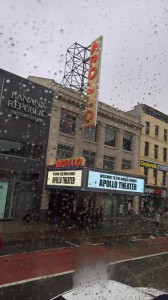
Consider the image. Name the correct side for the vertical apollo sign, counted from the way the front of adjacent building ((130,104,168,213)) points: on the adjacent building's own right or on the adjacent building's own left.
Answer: on the adjacent building's own right

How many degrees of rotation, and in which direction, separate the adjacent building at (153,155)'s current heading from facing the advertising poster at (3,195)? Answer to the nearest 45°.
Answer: approximately 90° to its right

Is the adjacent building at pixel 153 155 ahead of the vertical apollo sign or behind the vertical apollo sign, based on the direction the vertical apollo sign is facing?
behind

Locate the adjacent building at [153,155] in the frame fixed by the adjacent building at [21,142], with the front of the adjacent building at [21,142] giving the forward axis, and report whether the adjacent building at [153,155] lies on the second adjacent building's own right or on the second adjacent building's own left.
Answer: on the second adjacent building's own left

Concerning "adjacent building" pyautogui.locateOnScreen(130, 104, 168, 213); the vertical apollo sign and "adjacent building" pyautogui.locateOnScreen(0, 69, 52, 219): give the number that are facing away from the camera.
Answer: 0

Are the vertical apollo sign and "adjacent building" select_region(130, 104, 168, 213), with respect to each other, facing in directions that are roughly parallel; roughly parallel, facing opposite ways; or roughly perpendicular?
roughly perpendicular

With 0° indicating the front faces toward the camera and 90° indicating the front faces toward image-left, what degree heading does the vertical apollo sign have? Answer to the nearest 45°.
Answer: approximately 45°

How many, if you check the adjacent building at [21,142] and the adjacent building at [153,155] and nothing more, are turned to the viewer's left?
0

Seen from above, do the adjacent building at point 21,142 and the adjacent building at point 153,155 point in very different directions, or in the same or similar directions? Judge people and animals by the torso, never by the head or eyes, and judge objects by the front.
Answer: same or similar directions

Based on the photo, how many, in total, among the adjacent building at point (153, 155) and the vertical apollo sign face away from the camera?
0

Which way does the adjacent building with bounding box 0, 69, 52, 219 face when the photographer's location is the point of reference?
facing the viewer and to the right of the viewer
